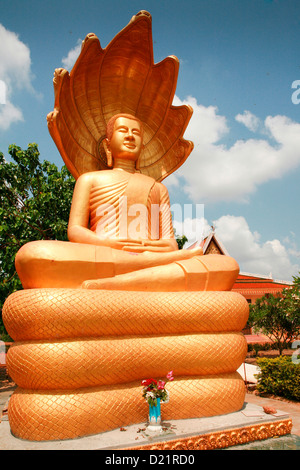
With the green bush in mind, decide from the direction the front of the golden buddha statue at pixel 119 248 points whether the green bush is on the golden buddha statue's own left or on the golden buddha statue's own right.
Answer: on the golden buddha statue's own left

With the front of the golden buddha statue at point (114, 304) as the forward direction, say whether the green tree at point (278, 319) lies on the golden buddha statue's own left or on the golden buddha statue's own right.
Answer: on the golden buddha statue's own left

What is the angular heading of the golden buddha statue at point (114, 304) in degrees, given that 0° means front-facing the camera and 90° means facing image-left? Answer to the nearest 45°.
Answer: approximately 315°

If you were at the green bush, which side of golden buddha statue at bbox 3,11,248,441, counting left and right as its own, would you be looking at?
left
